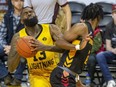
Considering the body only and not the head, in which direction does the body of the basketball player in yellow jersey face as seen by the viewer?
toward the camera

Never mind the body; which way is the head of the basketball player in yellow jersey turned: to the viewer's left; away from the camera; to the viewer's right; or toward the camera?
toward the camera

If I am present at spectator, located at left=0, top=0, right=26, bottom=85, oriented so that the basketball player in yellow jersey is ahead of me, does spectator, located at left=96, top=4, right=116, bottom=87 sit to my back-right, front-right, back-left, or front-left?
front-left

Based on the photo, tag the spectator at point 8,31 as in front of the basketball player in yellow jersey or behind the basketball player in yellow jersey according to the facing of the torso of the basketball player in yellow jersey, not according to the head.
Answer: behind

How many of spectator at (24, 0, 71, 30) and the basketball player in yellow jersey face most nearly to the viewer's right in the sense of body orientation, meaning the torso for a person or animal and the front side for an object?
0

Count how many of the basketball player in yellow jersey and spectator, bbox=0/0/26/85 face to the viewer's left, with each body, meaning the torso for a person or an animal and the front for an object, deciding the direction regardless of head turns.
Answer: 0

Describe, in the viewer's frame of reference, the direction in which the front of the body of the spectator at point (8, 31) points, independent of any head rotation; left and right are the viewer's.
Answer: facing the viewer and to the right of the viewer

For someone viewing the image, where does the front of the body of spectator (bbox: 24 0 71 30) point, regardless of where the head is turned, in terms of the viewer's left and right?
facing the viewer and to the left of the viewer

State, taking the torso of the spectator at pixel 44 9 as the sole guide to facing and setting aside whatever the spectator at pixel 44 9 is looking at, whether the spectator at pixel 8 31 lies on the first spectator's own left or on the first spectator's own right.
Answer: on the first spectator's own right
